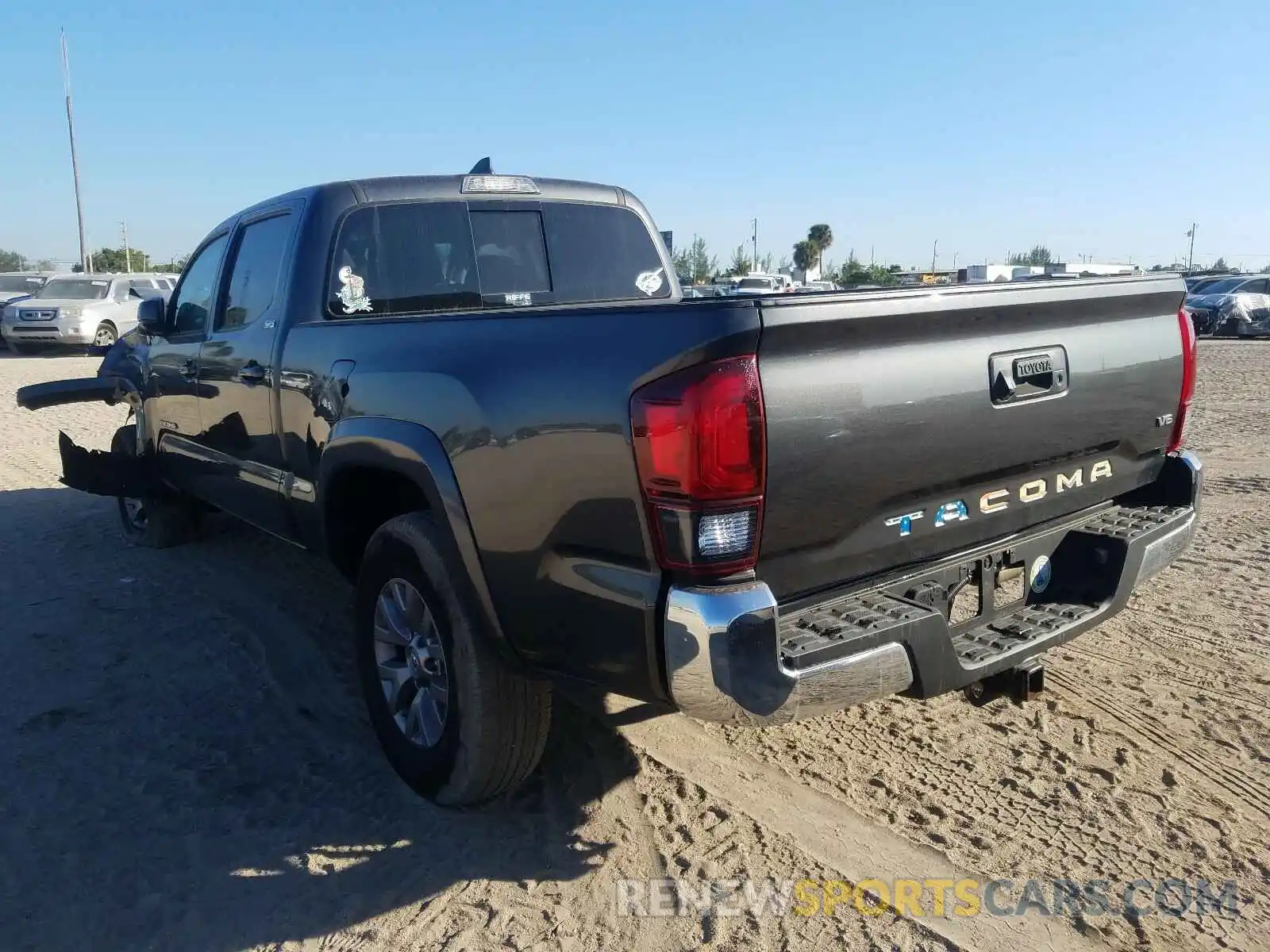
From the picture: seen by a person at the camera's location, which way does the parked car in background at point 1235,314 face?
facing the viewer and to the left of the viewer

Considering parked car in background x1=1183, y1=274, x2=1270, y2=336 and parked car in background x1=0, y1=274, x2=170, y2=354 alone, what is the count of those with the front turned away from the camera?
0

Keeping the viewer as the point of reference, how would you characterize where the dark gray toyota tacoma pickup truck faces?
facing away from the viewer and to the left of the viewer

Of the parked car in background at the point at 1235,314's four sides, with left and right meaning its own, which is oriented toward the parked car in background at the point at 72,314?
front

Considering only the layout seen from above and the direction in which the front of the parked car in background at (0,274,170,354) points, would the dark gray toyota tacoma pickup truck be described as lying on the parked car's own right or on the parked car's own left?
on the parked car's own left

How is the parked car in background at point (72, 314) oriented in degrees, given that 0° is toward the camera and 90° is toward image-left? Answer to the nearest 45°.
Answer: approximately 45°

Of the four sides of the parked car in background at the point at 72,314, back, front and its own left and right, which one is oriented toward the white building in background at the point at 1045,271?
left

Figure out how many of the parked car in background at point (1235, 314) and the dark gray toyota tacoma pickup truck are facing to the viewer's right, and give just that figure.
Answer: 0

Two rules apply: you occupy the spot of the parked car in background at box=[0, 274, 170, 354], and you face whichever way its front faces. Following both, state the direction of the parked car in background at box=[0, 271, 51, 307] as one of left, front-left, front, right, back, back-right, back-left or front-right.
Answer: back-right

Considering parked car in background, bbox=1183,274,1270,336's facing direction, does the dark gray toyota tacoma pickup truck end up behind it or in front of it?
in front

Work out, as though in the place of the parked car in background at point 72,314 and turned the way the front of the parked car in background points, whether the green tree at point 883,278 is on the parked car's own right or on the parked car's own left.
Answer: on the parked car's own left

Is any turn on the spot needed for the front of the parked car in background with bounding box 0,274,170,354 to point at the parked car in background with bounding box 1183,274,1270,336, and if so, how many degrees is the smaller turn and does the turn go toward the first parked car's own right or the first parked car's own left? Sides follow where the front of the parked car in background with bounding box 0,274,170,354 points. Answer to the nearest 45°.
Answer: approximately 135° to the first parked car's own left

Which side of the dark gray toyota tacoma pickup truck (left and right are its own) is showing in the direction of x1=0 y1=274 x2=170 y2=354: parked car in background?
front
